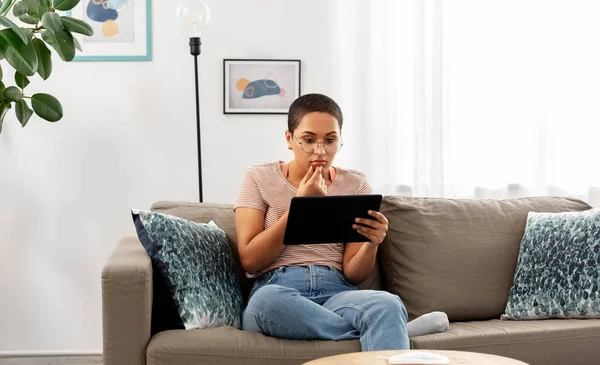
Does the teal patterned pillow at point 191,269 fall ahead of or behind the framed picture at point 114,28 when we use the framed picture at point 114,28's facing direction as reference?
ahead

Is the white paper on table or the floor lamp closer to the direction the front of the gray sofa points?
the white paper on table

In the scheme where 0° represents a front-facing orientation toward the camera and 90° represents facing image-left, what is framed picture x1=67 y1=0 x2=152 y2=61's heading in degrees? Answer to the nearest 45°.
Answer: approximately 0°

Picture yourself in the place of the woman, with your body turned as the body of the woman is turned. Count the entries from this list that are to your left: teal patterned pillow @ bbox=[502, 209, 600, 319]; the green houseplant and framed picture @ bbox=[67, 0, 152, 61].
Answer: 1

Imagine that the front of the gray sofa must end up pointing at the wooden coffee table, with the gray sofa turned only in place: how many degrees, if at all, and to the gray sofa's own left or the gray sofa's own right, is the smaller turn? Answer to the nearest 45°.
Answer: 0° — it already faces it

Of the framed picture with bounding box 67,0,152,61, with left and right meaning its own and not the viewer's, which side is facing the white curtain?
left

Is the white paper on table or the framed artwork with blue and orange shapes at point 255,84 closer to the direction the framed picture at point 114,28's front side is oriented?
the white paper on table
